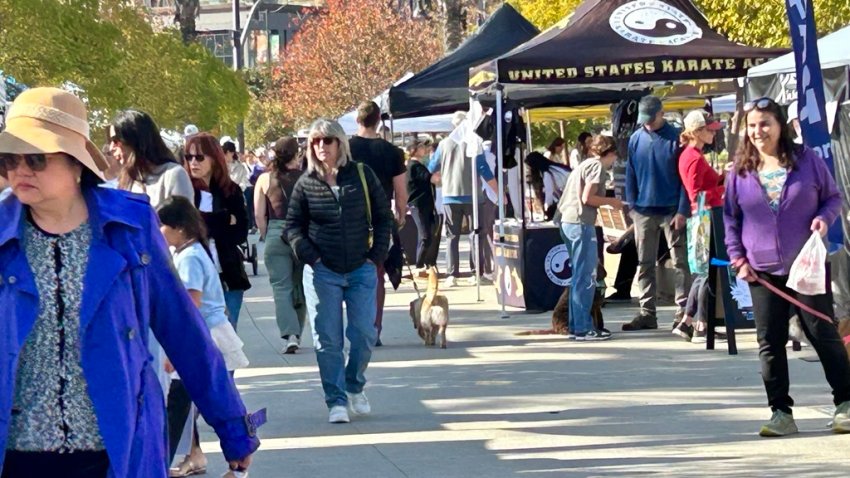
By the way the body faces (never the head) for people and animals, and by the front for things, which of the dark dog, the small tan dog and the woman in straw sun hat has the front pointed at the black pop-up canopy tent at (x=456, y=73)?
the small tan dog

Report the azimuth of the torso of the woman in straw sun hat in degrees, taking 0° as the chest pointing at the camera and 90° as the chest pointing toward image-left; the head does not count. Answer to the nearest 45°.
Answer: approximately 45°

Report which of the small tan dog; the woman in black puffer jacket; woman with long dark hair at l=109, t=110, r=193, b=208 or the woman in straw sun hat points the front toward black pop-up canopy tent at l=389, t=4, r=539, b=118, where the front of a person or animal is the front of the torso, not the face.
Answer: the small tan dog

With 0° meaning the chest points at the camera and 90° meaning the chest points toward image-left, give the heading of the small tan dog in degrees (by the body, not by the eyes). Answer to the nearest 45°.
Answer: approximately 180°

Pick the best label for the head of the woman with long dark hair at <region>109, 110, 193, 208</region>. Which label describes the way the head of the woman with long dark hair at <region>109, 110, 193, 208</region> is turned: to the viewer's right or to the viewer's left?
to the viewer's left

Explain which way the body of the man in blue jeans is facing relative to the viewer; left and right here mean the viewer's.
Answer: facing to the right of the viewer

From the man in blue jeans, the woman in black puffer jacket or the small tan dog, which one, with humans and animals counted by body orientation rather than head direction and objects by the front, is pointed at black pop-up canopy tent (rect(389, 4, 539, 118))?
the small tan dog
